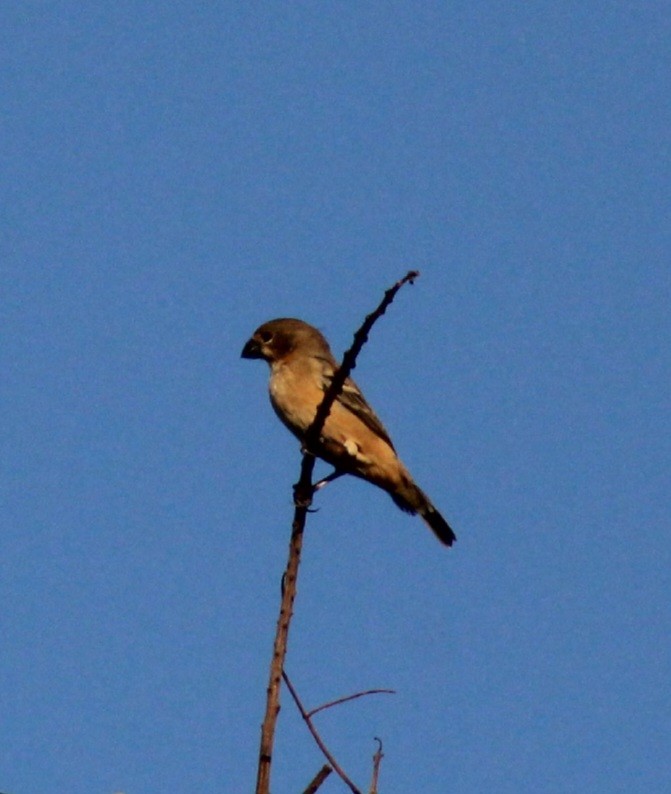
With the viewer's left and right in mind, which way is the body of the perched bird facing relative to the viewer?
facing to the left of the viewer
